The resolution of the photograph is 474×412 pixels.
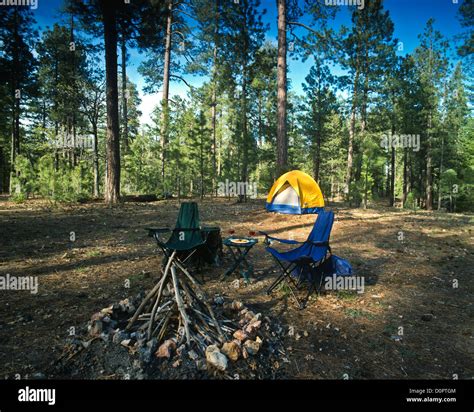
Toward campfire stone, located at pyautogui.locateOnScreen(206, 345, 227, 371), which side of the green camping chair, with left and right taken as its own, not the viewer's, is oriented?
front

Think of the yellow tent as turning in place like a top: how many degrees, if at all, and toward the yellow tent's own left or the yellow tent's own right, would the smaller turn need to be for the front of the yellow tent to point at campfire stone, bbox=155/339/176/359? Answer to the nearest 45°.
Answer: approximately 45° to the yellow tent's own left

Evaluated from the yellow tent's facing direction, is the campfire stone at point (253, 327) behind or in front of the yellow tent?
in front

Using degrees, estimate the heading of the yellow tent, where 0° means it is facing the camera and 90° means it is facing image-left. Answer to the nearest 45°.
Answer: approximately 45°

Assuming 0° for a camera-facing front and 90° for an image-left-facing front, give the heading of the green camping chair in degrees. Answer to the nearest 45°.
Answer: approximately 0°

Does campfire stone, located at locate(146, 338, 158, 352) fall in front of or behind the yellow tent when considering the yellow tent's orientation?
in front

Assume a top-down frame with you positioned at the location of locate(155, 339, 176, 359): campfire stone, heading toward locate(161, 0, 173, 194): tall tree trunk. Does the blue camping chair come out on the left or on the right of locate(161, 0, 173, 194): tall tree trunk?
right

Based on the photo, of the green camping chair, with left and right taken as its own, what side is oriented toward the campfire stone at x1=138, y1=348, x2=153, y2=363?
front

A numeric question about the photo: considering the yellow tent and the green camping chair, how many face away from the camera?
0

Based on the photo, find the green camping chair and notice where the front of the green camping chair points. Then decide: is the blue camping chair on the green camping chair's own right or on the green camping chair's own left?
on the green camping chair's own left

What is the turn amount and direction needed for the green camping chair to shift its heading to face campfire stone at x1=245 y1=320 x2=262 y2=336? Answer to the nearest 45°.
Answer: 0° — it already faces it
